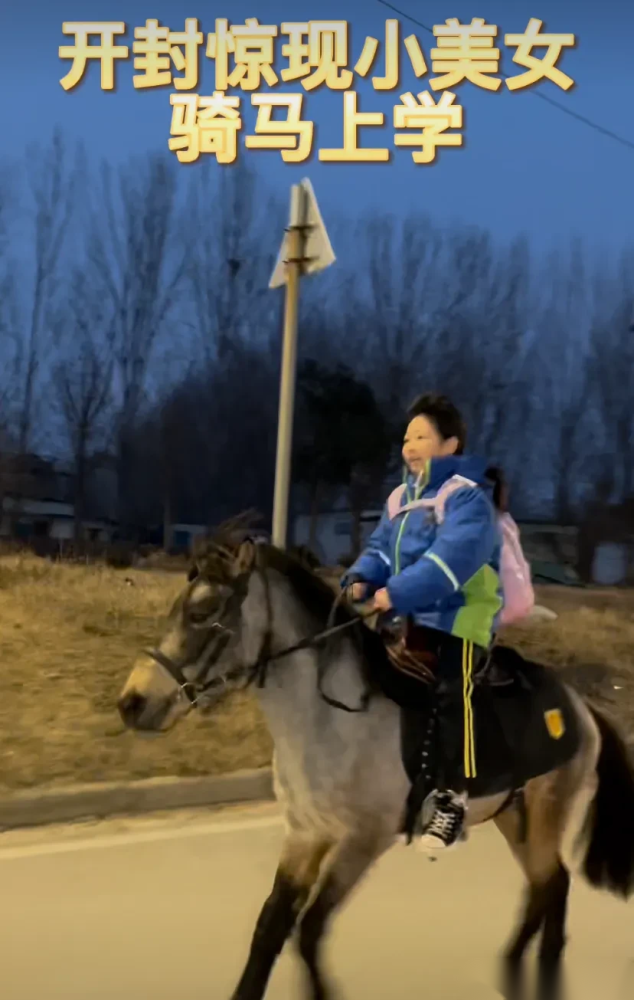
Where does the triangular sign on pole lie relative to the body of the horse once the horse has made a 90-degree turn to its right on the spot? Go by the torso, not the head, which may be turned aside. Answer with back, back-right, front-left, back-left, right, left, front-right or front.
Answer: front-right

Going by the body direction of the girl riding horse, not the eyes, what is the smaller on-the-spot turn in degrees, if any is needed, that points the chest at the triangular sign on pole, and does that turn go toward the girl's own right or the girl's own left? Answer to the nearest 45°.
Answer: approximately 135° to the girl's own right

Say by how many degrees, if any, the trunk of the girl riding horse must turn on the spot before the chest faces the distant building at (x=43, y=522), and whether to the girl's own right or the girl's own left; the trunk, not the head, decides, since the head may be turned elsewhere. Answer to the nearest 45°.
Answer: approximately 90° to the girl's own right

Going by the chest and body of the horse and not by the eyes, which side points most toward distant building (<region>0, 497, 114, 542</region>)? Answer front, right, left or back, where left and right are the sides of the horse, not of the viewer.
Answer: right

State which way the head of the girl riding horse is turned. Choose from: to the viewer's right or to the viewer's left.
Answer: to the viewer's left

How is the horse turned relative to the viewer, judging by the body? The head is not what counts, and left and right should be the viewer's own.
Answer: facing the viewer and to the left of the viewer
